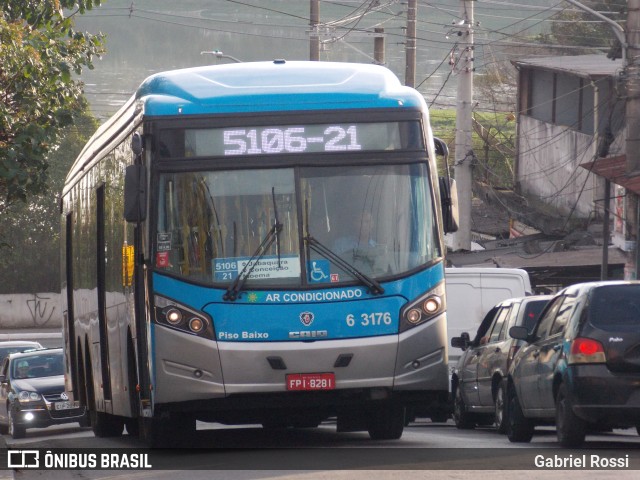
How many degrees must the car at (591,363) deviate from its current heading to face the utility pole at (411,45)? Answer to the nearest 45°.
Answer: approximately 45° to its right

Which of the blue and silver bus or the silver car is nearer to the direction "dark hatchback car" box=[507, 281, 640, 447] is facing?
the silver car

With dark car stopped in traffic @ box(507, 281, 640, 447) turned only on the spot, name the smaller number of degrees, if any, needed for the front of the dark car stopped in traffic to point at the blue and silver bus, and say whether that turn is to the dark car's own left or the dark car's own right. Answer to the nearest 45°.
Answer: approximately 45° to the dark car's own left

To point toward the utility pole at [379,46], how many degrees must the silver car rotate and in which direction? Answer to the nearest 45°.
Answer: approximately 45° to its right

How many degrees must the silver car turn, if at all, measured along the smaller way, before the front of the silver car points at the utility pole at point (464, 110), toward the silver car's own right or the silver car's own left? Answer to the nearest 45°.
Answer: approximately 45° to the silver car's own right

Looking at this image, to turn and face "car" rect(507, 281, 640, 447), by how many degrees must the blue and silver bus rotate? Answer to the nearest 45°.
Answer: approximately 90° to its left

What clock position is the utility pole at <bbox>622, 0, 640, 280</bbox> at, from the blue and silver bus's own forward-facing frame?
The utility pole is roughly at 7 o'clock from the blue and silver bus.

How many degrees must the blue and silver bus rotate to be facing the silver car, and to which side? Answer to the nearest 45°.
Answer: approximately 135° to its left

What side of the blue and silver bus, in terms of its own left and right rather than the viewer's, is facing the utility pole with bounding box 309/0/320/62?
back

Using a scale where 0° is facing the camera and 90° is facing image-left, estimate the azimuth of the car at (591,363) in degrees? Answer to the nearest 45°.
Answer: approximately 135°
